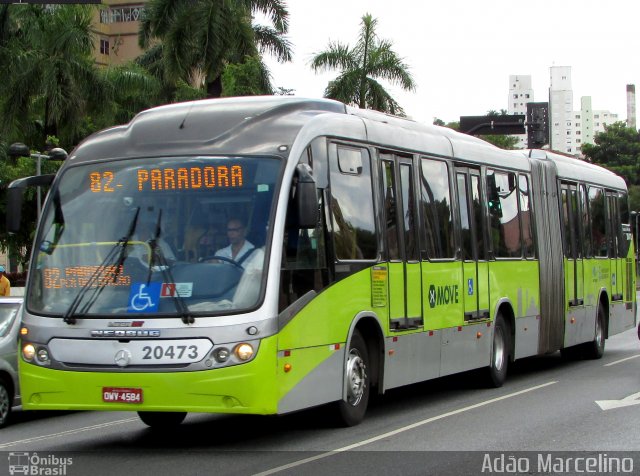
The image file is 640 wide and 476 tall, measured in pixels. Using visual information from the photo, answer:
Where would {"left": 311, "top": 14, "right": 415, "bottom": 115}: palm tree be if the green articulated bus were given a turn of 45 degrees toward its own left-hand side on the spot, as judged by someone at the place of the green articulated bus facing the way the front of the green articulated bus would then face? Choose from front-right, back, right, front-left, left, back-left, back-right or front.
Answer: back

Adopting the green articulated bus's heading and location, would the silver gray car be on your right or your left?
on your right

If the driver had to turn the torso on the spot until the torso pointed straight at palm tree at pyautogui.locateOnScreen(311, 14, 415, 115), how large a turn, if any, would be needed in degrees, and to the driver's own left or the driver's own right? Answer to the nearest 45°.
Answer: approximately 135° to the driver's own right

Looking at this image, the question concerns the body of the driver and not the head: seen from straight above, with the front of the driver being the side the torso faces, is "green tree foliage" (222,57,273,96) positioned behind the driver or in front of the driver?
behind

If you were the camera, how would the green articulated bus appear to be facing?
facing the viewer and to the left of the viewer

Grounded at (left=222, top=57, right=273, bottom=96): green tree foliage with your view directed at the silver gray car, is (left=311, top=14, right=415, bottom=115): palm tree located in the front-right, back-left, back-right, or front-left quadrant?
back-left

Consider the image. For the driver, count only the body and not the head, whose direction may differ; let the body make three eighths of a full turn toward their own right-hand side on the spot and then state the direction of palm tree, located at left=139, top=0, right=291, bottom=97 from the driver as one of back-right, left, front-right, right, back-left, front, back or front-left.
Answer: front

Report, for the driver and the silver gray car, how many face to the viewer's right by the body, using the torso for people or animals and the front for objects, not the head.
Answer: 0

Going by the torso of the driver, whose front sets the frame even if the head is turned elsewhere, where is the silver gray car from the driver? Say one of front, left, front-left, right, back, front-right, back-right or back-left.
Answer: right

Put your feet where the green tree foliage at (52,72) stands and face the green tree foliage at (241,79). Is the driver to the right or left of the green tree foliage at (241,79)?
right

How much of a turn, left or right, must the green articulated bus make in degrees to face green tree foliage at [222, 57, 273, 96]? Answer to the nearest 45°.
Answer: approximately 135° to its right
